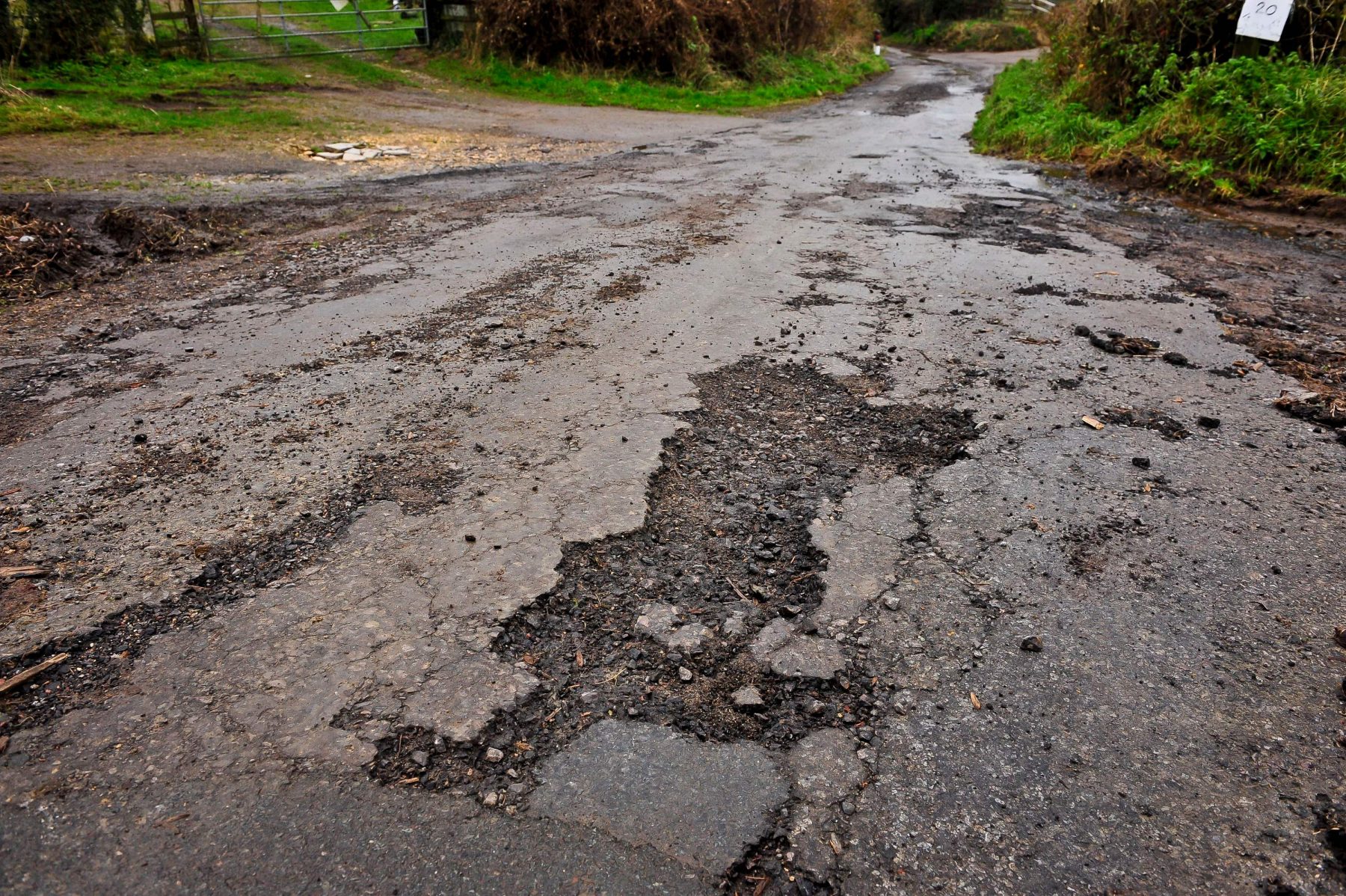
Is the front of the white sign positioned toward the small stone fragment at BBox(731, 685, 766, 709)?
yes

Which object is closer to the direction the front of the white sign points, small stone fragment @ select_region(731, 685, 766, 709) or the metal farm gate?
the small stone fragment

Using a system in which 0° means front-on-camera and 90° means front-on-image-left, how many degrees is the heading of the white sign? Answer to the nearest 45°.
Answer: approximately 0°

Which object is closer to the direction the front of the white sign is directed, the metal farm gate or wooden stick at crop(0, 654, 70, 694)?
the wooden stick

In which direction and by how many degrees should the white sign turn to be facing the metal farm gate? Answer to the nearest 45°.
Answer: approximately 90° to its right

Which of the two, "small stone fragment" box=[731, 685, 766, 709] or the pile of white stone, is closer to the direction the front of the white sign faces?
the small stone fragment

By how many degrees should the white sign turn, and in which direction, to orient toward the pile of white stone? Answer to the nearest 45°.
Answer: approximately 45° to its right

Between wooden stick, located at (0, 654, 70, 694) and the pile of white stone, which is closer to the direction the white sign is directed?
the wooden stick
